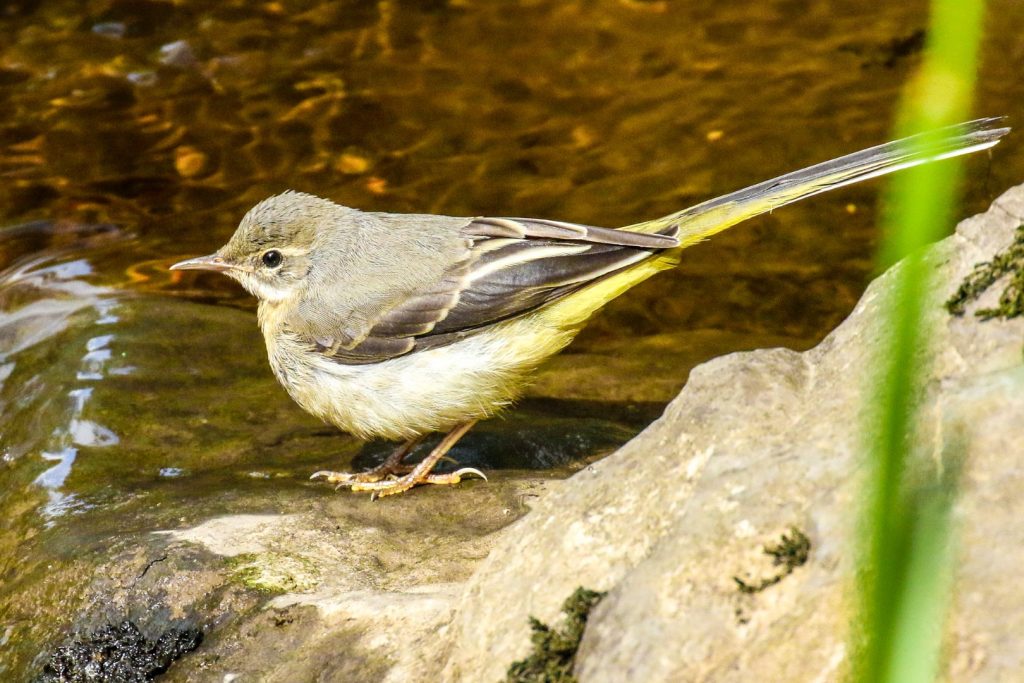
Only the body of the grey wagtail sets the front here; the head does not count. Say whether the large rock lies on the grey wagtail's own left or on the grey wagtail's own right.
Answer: on the grey wagtail's own left

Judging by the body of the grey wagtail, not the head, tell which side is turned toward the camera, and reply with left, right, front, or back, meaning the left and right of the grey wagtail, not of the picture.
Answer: left
